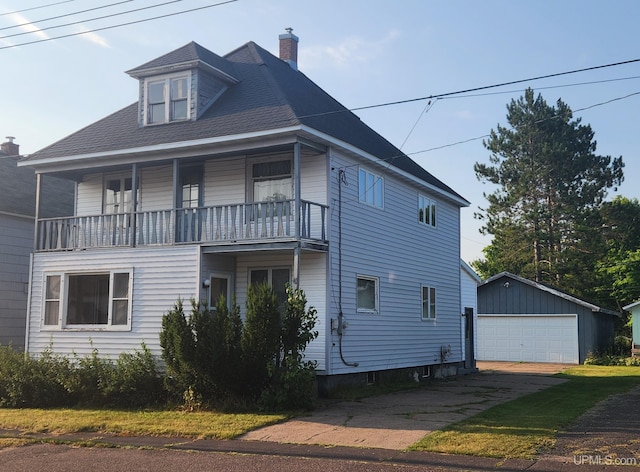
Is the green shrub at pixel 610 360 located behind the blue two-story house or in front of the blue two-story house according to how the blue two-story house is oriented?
behind

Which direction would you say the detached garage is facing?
toward the camera

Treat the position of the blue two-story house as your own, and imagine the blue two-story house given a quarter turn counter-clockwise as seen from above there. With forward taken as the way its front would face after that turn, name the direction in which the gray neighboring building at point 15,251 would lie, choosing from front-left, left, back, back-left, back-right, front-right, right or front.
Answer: back

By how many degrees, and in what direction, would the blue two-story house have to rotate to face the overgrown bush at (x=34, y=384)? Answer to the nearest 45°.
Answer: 0° — it already faces it

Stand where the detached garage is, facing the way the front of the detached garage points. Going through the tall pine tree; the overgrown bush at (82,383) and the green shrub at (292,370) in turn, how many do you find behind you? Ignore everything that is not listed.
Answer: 1

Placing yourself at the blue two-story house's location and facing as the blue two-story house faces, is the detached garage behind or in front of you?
behind

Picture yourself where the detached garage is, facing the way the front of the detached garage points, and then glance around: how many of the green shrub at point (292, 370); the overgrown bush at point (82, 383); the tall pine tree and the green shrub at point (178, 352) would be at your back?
1

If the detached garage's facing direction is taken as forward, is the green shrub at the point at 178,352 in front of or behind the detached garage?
in front

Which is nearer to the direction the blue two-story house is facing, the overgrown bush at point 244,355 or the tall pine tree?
the overgrown bush

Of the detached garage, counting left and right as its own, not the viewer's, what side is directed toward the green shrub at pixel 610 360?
left

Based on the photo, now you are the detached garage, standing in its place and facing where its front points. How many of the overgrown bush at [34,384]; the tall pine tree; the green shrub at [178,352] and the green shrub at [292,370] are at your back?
1

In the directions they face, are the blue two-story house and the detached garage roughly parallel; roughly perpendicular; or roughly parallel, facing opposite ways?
roughly parallel

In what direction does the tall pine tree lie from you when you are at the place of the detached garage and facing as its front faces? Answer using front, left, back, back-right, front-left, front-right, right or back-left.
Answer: back

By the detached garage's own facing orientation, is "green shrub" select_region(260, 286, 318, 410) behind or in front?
in front

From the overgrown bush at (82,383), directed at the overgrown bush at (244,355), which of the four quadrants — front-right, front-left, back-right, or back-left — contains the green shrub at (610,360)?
front-left

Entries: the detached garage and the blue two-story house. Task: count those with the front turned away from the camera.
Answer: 0

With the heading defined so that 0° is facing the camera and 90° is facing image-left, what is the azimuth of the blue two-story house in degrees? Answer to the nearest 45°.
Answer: approximately 45°
